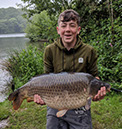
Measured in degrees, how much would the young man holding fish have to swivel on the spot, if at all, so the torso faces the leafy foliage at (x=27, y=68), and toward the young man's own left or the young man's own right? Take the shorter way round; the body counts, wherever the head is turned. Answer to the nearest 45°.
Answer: approximately 135° to the young man's own right

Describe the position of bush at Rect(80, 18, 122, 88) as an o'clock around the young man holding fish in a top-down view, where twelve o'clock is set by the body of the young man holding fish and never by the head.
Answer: The bush is roughly at 7 o'clock from the young man holding fish.

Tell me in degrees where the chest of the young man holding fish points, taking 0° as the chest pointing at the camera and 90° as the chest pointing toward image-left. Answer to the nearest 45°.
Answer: approximately 0°
